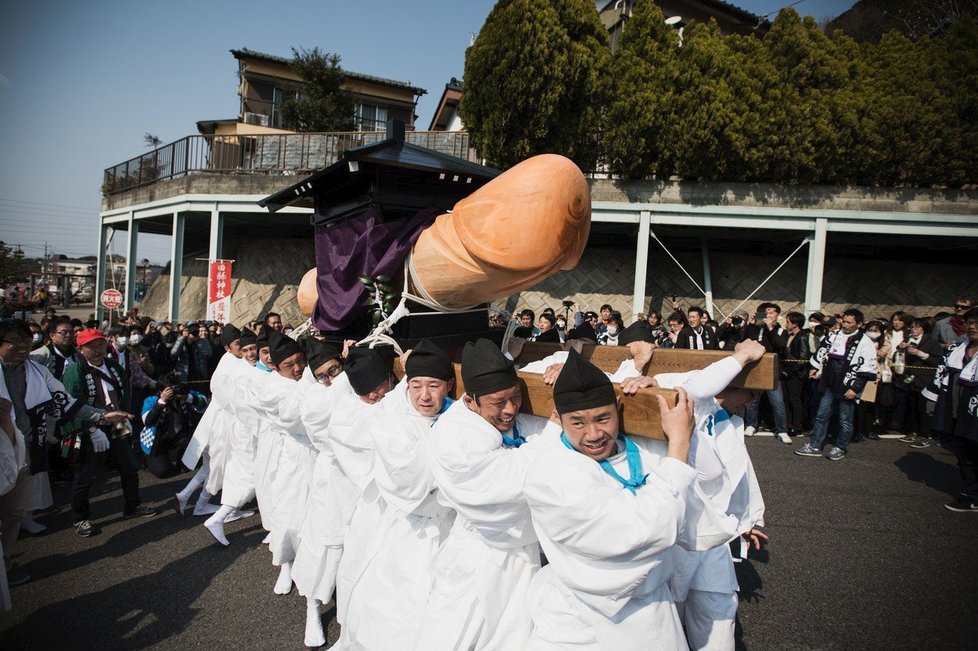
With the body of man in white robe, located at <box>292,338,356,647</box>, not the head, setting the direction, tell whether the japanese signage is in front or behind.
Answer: behind

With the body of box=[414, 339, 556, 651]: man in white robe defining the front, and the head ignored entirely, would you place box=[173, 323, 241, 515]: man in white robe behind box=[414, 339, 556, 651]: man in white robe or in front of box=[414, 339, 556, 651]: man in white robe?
behind

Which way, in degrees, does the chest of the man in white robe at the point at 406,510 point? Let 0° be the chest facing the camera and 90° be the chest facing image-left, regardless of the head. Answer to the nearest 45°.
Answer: approximately 315°

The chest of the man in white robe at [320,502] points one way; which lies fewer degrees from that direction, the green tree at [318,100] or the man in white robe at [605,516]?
the man in white robe

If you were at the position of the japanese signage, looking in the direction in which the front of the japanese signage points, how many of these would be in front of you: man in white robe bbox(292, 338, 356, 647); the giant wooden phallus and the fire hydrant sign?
2

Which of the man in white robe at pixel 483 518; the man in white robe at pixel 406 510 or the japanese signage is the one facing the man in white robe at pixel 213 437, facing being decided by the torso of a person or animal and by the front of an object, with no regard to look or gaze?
the japanese signage

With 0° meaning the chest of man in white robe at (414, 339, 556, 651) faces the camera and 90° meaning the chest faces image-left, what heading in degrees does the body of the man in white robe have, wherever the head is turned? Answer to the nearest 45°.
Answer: approximately 315°

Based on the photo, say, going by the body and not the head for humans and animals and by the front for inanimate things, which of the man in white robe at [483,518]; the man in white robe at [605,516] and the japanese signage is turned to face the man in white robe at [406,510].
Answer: the japanese signage

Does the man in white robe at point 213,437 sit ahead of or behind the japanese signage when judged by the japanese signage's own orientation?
ahead
